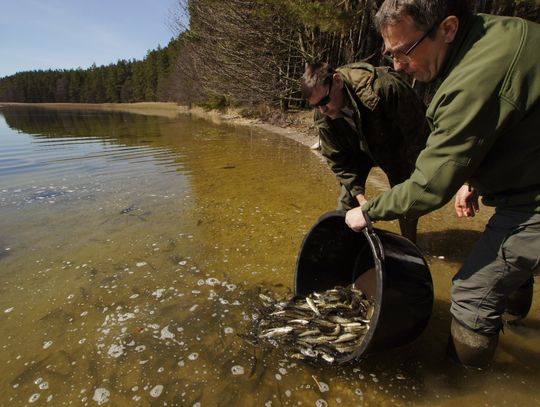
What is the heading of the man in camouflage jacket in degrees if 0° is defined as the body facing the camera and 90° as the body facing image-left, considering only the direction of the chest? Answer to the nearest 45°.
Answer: approximately 45°

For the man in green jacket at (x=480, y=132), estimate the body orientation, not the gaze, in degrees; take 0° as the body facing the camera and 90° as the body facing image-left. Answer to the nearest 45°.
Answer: approximately 90°
